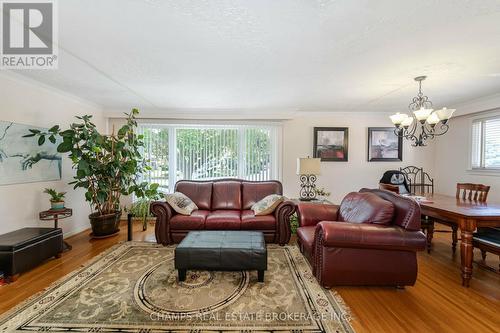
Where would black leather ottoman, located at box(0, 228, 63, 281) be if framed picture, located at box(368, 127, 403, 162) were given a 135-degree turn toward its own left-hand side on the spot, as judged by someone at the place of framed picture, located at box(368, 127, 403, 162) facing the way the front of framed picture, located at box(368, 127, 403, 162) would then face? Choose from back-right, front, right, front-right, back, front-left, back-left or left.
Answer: back

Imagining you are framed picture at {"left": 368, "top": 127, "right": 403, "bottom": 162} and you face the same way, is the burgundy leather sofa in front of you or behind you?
in front

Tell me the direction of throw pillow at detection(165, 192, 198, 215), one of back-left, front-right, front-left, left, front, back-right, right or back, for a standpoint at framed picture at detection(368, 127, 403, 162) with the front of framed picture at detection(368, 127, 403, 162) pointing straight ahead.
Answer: front-right

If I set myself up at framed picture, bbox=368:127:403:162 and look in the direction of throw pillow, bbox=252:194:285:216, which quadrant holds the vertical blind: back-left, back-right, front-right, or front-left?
front-right

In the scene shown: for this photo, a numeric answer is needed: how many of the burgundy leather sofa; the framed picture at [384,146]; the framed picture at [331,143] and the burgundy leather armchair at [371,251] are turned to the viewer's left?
1

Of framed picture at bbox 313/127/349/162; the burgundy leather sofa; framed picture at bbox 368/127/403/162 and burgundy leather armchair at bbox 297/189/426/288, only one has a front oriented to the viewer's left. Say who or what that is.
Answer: the burgundy leather armchair

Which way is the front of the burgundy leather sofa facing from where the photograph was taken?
facing the viewer

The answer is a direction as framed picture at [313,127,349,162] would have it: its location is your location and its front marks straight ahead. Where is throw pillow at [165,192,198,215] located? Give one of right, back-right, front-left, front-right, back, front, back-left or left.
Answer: front-right

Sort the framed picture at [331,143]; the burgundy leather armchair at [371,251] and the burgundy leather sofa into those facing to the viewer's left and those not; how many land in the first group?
1

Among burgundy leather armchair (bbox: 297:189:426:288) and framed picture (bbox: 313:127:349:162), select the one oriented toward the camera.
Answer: the framed picture

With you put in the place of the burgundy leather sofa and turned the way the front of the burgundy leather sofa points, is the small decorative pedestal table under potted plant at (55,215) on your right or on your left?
on your right

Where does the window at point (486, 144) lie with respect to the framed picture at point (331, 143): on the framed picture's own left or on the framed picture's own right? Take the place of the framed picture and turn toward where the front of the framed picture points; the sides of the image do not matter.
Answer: on the framed picture's own left

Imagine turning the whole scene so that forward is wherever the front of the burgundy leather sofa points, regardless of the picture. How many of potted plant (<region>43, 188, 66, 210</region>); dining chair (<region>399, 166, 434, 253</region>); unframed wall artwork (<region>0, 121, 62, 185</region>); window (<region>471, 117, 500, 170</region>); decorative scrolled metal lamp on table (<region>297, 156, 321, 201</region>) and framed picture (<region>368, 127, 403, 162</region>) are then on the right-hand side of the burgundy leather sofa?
2

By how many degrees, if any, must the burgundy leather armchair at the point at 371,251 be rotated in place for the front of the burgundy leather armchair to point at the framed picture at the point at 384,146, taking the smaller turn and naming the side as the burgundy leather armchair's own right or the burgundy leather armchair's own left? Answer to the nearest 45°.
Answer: approximately 90° to the burgundy leather armchair's own right

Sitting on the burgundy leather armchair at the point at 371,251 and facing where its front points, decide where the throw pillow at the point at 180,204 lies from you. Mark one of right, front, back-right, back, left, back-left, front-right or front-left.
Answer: front

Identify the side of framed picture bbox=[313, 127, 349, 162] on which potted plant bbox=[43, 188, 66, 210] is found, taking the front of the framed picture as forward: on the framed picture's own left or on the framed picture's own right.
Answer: on the framed picture's own right

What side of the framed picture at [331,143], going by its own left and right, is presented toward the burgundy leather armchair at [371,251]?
front

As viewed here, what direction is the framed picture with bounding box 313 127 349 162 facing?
toward the camera

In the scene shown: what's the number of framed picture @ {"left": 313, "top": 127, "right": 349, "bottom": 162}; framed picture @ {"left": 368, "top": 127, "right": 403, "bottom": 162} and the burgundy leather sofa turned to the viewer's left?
0

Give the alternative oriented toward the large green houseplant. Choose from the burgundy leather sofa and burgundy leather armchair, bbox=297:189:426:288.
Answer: the burgundy leather armchair

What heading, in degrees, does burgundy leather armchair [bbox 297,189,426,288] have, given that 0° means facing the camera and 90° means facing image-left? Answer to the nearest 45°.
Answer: approximately 90°
